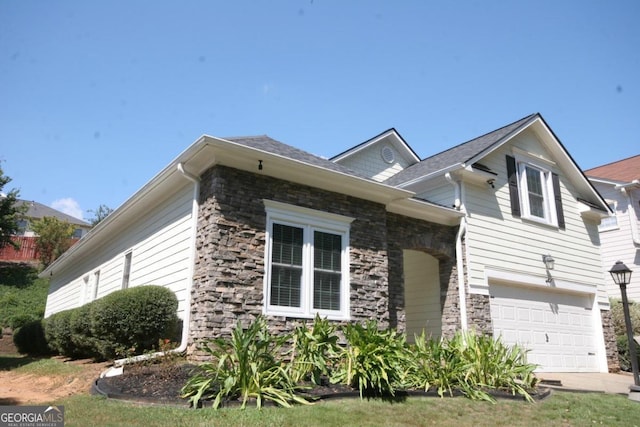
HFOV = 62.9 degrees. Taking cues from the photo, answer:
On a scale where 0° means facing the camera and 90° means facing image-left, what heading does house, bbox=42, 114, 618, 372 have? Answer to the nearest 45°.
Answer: approximately 315°

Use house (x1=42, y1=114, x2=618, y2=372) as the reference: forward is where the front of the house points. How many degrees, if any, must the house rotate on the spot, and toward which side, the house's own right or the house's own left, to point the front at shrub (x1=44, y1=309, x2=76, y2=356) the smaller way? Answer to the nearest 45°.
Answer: approximately 135° to the house's own right

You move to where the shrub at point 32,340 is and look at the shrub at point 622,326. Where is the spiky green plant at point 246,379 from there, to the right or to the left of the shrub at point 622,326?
right

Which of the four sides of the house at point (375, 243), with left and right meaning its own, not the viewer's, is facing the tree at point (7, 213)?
back

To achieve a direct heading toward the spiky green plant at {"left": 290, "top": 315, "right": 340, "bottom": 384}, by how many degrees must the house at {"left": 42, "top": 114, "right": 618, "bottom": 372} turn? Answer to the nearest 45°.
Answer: approximately 45° to its right

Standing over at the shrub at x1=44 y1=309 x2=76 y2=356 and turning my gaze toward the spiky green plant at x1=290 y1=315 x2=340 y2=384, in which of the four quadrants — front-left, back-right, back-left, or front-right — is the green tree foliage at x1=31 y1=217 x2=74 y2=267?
back-left

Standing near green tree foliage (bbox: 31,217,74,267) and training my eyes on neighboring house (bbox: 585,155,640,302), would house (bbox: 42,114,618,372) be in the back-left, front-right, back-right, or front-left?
front-right

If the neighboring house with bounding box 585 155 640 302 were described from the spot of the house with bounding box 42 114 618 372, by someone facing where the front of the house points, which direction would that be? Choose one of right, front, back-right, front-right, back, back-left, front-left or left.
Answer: left

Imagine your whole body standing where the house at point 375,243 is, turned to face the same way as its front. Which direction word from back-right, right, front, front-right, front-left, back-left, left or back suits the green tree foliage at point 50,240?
back
